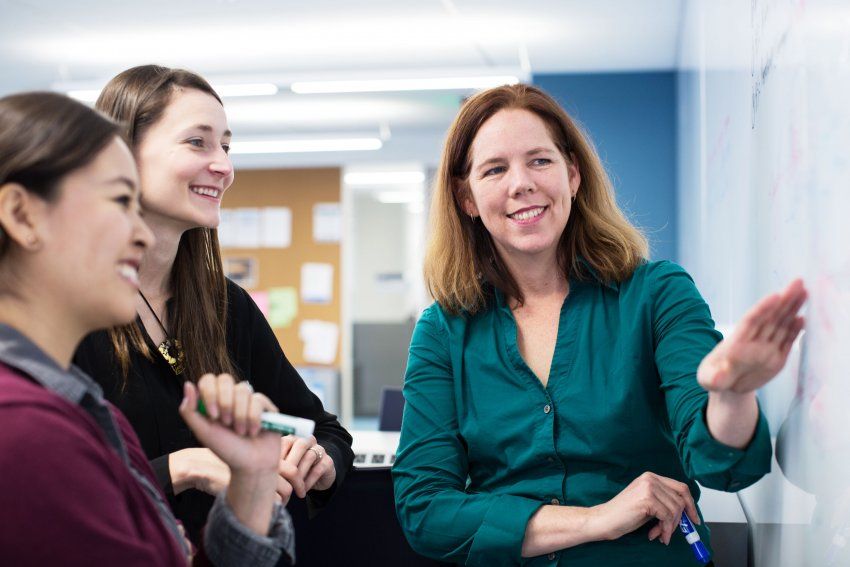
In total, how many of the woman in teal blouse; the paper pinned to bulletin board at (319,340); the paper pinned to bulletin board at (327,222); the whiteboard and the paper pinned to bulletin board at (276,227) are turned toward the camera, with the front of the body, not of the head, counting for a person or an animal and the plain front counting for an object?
4

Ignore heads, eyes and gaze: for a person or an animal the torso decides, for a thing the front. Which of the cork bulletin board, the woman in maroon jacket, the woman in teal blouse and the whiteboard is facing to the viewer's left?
the whiteboard

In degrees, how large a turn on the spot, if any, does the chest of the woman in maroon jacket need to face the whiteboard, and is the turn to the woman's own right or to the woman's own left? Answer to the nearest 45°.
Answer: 0° — they already face it

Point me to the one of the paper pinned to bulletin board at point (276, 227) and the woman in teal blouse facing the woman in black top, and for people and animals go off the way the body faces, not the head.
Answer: the paper pinned to bulletin board

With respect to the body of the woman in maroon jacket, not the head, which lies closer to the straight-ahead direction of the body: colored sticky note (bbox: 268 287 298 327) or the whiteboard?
the whiteboard

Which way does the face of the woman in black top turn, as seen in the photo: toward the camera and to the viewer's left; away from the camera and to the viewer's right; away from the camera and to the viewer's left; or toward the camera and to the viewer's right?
toward the camera and to the viewer's right

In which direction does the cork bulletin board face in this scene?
toward the camera

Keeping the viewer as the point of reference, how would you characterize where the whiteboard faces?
facing to the left of the viewer

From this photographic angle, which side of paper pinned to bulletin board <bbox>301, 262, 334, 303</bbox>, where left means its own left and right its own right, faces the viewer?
front

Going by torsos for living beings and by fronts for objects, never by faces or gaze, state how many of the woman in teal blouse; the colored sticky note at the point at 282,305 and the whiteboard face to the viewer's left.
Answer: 1

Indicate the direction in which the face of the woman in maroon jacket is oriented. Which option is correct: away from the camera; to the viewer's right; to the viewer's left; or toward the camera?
to the viewer's right

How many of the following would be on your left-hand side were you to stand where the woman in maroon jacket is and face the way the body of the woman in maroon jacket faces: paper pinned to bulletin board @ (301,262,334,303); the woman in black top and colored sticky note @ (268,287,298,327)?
3

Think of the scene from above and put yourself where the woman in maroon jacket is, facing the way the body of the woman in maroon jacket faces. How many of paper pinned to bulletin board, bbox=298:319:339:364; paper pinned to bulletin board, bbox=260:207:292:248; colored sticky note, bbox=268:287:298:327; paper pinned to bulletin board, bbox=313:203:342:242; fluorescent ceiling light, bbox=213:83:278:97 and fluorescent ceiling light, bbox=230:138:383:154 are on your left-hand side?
6

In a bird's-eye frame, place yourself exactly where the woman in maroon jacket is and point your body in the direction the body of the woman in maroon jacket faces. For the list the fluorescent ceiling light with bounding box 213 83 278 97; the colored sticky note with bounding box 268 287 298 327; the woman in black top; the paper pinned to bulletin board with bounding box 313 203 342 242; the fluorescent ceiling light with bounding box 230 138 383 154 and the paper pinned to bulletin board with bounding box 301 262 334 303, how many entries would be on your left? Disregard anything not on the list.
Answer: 6

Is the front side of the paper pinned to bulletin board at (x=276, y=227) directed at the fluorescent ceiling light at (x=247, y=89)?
yes

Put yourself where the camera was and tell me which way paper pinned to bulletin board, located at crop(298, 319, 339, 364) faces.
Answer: facing the viewer

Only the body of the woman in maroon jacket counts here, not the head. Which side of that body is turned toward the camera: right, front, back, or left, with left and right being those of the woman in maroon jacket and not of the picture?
right
